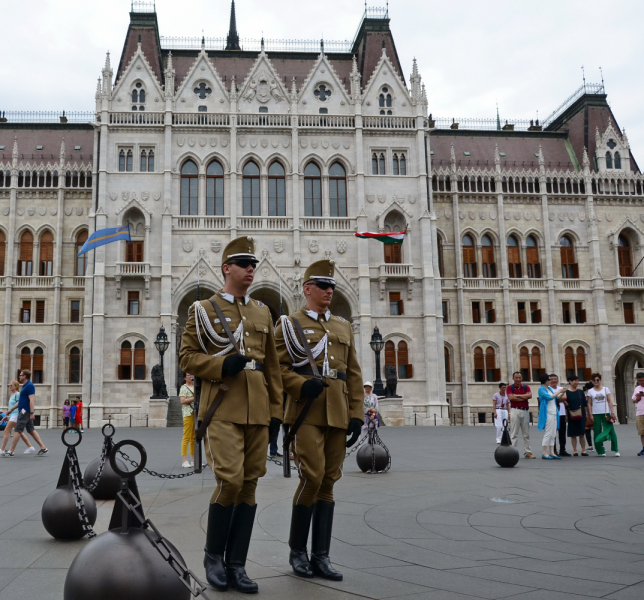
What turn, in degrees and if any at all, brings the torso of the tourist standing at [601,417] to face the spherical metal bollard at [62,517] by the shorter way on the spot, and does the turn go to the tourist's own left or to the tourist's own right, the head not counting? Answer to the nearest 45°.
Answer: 0° — they already face it

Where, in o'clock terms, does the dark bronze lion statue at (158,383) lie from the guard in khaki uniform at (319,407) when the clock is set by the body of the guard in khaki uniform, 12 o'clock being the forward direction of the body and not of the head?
The dark bronze lion statue is roughly at 7 o'clock from the guard in khaki uniform.

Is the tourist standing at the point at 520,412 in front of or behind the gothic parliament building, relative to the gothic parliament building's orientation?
in front

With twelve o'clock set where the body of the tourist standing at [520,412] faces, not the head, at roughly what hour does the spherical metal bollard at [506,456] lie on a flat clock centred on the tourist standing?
The spherical metal bollard is roughly at 12 o'clock from the tourist standing.

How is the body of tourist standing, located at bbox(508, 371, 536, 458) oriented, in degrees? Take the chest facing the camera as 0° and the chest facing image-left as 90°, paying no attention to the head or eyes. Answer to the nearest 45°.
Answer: approximately 0°

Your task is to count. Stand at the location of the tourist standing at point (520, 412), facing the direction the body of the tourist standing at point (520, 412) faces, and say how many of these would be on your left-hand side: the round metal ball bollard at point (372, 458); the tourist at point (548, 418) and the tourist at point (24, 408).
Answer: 1

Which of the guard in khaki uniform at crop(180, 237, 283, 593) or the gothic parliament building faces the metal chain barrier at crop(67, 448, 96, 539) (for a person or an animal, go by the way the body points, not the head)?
the gothic parliament building

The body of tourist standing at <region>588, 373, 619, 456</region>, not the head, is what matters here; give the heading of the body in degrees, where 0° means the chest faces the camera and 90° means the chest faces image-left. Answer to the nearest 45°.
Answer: approximately 0°

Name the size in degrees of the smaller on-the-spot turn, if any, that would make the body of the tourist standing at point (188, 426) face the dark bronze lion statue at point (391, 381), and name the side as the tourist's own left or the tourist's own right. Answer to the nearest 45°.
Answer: approximately 90° to the tourist's own left

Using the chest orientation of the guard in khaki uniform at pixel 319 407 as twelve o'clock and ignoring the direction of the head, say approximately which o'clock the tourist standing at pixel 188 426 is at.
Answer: The tourist standing is roughly at 7 o'clock from the guard in khaki uniform.
